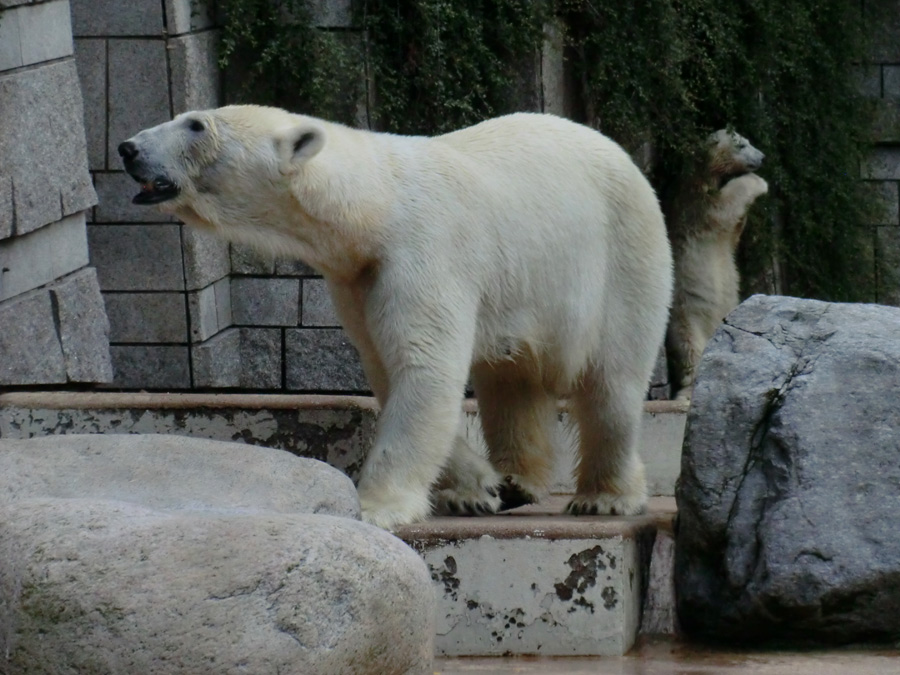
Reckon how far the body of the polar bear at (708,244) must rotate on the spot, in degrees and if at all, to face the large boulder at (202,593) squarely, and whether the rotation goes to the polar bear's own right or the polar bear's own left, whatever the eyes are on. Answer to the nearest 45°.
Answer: approximately 90° to the polar bear's own right

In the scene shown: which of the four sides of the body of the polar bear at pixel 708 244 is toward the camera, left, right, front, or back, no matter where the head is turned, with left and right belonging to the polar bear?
right

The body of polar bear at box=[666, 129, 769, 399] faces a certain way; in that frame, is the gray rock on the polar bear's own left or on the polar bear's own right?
on the polar bear's own right

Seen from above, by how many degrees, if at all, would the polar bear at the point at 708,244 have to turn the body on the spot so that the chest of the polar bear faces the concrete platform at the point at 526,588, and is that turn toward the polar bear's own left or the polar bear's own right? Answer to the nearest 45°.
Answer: approximately 90° to the polar bear's own right

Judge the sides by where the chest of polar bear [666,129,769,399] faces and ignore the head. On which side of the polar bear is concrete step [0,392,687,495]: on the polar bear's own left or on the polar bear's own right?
on the polar bear's own right

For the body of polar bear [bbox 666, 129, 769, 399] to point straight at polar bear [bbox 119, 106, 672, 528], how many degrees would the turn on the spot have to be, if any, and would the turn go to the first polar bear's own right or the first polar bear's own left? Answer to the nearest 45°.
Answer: approximately 90° to the first polar bear's own right

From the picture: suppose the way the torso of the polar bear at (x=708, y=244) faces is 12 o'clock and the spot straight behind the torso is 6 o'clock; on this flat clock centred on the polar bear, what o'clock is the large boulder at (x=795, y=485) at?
The large boulder is roughly at 3 o'clock from the polar bear.
